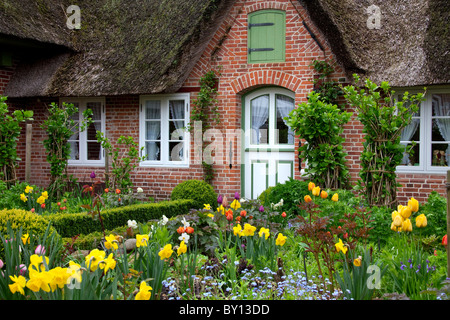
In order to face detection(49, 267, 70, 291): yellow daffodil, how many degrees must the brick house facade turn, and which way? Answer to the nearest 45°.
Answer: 0° — it already faces it

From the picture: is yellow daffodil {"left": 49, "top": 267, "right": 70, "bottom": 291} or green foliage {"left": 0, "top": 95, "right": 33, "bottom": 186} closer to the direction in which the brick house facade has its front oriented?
the yellow daffodil

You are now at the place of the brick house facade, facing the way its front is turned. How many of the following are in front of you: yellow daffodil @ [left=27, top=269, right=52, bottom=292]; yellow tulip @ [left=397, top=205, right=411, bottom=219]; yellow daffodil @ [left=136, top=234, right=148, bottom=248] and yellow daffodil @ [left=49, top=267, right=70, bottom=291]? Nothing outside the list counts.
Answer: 4

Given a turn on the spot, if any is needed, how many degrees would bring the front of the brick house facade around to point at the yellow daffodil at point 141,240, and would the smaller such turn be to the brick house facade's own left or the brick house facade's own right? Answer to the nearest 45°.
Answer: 0° — it already faces it

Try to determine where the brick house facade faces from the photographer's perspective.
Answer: facing the viewer

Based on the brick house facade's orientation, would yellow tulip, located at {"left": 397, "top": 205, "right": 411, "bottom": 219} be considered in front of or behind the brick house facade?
in front

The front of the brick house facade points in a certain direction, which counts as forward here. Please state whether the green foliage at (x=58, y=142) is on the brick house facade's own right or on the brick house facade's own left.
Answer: on the brick house facade's own right

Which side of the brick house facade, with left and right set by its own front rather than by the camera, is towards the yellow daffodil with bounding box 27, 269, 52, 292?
front

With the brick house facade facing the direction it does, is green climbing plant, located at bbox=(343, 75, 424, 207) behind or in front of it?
in front

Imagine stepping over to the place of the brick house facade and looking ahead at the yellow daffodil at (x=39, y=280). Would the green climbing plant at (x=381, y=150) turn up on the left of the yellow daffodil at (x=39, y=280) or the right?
left

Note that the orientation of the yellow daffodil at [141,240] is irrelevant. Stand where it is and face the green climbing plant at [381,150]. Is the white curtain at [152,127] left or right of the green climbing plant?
left
